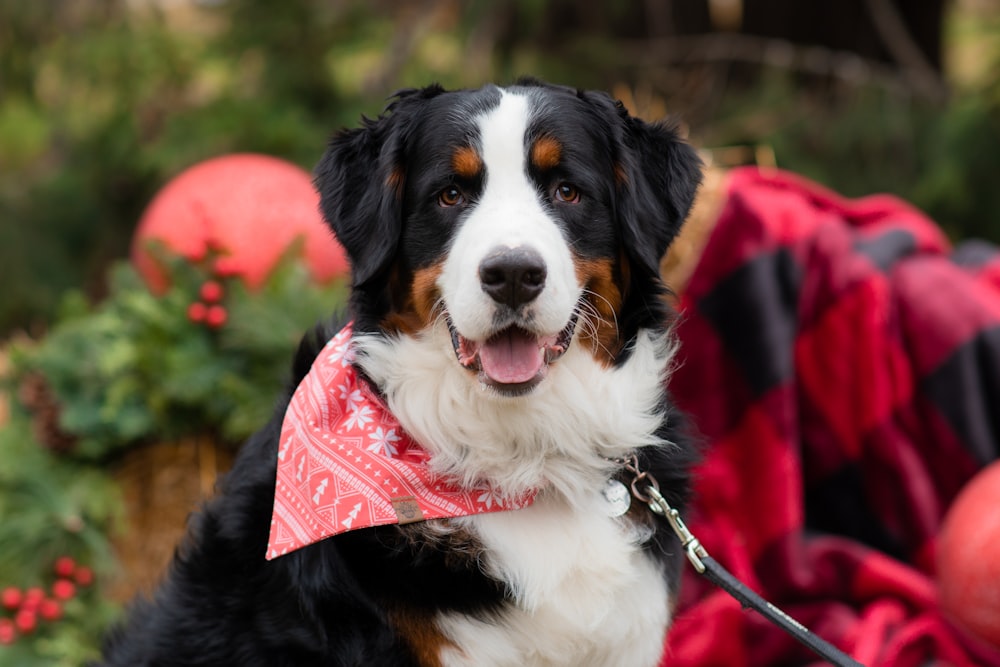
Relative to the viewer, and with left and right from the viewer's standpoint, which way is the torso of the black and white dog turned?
facing the viewer and to the right of the viewer

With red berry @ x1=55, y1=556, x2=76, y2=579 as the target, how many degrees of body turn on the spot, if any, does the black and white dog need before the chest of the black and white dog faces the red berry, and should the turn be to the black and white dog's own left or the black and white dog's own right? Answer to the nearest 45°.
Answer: approximately 180°

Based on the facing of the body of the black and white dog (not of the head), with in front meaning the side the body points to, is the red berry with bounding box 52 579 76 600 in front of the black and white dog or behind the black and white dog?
behind

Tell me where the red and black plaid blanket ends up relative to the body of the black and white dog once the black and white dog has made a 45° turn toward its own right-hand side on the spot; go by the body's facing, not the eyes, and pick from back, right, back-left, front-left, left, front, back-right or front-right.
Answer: back-left

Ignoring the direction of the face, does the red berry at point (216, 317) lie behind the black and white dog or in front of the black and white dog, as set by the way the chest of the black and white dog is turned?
behind

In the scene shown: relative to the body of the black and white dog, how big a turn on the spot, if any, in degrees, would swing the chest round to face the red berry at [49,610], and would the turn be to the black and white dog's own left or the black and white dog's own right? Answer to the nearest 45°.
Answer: approximately 180°

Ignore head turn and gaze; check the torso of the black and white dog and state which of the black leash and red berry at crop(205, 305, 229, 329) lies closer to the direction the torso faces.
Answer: the black leash

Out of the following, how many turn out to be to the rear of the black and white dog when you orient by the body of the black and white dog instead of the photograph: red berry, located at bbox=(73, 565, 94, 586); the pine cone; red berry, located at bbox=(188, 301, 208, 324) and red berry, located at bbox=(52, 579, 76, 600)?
4

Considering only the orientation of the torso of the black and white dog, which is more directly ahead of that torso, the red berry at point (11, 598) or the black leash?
the black leash

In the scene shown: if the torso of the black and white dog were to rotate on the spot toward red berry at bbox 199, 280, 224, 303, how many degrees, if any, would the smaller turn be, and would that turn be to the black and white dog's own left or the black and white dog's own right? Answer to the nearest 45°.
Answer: approximately 180°

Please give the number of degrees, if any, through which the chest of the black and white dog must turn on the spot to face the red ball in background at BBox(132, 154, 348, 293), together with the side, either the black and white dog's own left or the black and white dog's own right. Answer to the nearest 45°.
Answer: approximately 180°

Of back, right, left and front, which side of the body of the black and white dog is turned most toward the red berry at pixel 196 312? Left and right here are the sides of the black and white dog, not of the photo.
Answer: back

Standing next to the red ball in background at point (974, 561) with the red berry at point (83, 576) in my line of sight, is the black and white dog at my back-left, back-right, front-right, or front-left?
front-left
